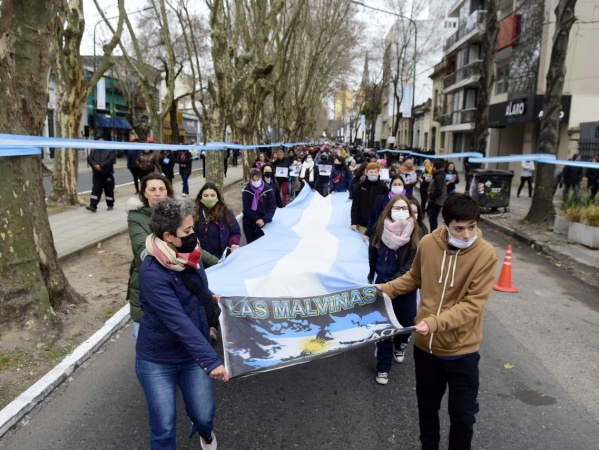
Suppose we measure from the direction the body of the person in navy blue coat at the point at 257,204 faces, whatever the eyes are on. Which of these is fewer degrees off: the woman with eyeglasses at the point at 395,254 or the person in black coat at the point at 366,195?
the woman with eyeglasses

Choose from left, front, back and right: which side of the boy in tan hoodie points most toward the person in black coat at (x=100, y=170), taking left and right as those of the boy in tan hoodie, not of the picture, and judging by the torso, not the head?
right

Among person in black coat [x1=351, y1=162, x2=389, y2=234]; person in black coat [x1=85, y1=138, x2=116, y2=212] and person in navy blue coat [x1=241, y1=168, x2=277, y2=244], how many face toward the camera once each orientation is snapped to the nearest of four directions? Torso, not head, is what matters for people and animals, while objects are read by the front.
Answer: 3

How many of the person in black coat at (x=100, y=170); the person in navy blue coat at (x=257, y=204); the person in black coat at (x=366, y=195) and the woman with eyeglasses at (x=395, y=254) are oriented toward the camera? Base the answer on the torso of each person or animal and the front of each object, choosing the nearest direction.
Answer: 4

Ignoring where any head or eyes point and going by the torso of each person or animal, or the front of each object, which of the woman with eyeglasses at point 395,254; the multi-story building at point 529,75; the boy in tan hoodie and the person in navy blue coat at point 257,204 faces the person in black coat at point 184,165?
the multi-story building

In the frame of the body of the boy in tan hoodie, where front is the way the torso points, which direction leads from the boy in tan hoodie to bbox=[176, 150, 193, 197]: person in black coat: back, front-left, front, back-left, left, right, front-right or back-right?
right

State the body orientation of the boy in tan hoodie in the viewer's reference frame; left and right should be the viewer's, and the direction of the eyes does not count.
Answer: facing the viewer and to the left of the viewer

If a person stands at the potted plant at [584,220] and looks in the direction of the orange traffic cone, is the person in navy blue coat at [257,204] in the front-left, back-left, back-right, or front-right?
front-right

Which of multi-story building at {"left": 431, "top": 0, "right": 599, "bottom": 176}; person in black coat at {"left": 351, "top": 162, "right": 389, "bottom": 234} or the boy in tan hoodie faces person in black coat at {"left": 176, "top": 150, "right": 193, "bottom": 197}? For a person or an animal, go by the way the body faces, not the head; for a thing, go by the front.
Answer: the multi-story building

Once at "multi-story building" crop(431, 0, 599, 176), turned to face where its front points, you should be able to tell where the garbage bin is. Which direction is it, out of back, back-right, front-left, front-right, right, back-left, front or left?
front-left

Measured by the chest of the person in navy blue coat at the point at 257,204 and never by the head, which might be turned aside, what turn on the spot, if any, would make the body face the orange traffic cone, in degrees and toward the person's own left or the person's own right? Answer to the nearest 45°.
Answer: approximately 90° to the person's own left

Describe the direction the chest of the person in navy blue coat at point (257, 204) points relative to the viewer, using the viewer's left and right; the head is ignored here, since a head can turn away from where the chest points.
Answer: facing the viewer

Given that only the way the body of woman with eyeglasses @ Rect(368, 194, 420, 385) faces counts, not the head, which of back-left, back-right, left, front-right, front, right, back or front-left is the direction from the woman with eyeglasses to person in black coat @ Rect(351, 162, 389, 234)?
back

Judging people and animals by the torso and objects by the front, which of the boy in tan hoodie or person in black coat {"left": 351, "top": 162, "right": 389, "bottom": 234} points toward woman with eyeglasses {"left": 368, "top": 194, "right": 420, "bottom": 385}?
the person in black coat

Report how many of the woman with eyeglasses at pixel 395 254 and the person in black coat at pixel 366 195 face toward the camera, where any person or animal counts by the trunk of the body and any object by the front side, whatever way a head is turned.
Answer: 2

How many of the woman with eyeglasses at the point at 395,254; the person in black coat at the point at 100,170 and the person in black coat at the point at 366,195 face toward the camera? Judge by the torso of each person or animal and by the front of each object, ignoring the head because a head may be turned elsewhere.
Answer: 3

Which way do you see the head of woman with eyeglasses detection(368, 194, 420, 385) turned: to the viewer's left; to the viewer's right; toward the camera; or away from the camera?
toward the camera

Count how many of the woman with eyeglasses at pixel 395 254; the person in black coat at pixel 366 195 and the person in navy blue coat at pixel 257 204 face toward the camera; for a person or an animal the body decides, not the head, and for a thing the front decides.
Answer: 3

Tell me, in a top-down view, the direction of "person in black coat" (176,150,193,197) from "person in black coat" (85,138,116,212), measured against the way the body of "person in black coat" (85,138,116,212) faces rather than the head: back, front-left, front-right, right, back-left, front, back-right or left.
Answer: back-left

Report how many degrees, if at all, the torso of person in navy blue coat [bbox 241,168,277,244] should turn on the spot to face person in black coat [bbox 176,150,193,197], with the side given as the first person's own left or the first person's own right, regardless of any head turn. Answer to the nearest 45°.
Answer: approximately 180°
